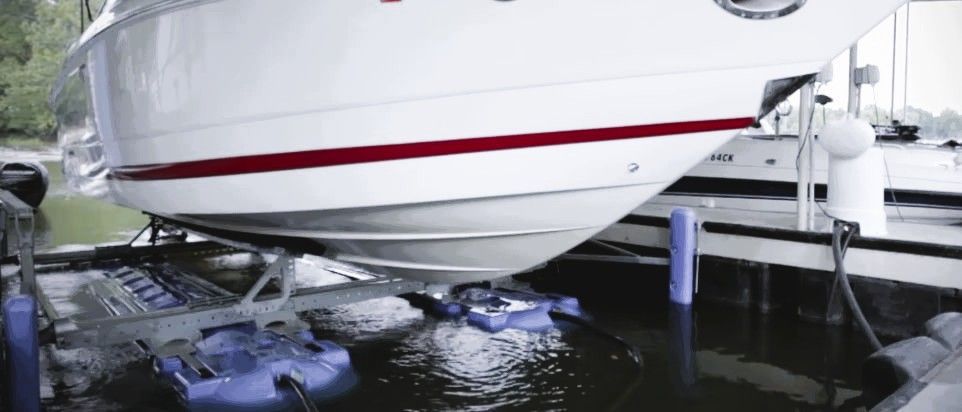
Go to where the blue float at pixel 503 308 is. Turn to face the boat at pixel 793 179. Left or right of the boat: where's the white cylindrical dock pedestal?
right

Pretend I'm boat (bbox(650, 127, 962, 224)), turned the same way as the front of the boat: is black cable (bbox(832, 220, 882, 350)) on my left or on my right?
on my left

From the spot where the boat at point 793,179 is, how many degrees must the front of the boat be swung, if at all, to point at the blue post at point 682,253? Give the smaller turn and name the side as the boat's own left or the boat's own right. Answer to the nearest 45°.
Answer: approximately 45° to the boat's own left

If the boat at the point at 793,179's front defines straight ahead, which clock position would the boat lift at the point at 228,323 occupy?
The boat lift is roughly at 10 o'clock from the boat.

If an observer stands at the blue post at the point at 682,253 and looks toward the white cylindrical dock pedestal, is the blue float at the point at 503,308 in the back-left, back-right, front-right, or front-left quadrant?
back-right

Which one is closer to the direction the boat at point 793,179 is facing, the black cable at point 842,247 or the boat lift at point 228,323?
the boat lift

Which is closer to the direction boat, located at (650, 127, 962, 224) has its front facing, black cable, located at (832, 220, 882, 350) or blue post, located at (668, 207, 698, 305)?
the blue post

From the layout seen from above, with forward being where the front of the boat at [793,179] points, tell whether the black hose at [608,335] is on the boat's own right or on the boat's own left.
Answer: on the boat's own left

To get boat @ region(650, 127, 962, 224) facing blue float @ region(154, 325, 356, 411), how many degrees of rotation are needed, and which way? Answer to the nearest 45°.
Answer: approximately 45° to its left

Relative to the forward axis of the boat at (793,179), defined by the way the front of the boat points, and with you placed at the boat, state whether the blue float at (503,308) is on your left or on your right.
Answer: on your left

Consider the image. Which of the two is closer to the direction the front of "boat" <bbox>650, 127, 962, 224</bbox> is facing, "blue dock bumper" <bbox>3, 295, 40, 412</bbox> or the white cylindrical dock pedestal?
the blue dock bumper

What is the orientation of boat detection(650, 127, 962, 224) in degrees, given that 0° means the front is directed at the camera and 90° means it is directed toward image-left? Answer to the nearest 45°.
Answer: approximately 90°

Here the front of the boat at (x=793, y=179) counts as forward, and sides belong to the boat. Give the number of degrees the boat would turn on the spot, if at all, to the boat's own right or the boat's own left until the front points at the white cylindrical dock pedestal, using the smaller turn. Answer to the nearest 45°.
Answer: approximately 90° to the boat's own left
